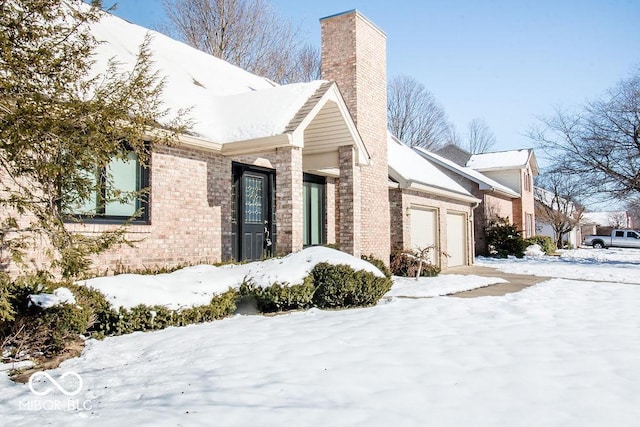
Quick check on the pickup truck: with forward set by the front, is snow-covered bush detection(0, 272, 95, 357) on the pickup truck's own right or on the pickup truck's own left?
on the pickup truck's own right

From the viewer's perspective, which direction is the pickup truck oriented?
to the viewer's right

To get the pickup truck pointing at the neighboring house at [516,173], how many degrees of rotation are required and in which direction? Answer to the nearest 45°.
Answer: approximately 135° to its right

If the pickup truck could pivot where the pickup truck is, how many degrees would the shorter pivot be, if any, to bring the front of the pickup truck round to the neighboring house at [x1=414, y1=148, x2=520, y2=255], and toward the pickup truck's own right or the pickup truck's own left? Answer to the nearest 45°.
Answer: approximately 90° to the pickup truck's own right

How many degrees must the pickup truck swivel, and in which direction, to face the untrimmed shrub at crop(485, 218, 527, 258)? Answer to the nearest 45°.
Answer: approximately 90° to its right
